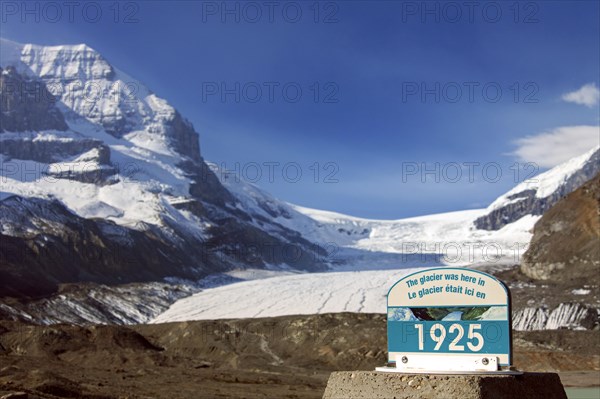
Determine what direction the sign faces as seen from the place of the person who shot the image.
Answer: facing the viewer
